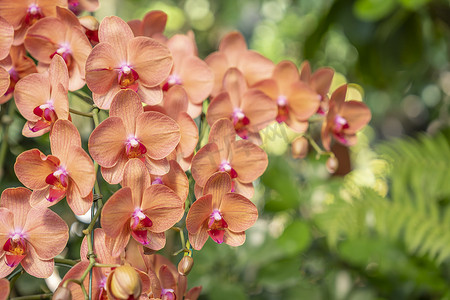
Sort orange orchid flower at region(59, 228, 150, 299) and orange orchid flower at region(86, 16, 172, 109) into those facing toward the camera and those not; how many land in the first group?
2

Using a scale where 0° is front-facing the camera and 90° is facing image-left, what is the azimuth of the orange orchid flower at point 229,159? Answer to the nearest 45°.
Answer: approximately 0°
